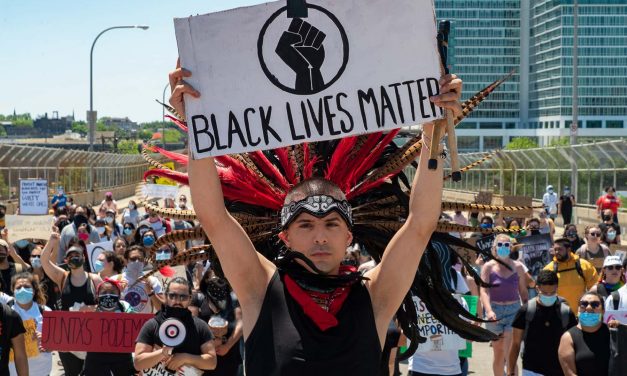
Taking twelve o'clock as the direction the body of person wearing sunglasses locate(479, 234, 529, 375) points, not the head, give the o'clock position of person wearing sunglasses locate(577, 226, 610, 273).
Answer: person wearing sunglasses locate(577, 226, 610, 273) is roughly at 7 o'clock from person wearing sunglasses locate(479, 234, 529, 375).

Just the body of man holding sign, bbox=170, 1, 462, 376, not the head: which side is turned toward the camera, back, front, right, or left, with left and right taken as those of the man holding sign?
front

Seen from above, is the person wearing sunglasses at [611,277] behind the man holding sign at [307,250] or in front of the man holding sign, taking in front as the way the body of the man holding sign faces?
behind

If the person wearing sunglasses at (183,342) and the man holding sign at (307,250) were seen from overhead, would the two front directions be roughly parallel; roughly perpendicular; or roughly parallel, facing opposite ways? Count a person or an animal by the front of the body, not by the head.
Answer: roughly parallel

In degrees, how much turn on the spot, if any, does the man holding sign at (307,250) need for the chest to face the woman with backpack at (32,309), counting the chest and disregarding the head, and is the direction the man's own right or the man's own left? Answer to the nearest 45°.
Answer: approximately 135° to the man's own right

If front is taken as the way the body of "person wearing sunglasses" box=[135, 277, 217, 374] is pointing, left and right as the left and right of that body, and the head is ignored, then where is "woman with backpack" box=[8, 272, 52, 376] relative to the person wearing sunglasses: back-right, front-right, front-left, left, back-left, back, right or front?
back-right

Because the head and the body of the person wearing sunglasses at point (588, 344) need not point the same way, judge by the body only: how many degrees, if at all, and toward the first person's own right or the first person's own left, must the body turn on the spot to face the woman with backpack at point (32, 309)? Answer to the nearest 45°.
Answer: approximately 90° to the first person's own right

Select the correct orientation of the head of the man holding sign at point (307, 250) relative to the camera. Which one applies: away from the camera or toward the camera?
toward the camera

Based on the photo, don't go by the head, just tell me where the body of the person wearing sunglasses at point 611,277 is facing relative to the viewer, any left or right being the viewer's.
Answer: facing the viewer

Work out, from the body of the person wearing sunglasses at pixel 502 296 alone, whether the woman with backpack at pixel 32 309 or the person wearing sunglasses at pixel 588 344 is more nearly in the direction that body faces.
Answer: the person wearing sunglasses

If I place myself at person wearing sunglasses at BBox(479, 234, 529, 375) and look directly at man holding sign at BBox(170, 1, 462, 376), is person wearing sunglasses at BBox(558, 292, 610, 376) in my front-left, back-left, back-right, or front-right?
front-left

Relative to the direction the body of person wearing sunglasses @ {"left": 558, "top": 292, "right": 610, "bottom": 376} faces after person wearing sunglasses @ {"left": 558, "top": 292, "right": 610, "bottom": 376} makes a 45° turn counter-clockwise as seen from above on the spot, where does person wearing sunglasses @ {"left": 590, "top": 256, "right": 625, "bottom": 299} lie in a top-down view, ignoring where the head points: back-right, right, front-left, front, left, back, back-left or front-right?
back-left

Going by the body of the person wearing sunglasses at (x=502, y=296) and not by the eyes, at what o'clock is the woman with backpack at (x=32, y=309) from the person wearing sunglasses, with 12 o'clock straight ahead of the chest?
The woman with backpack is roughly at 2 o'clock from the person wearing sunglasses.
